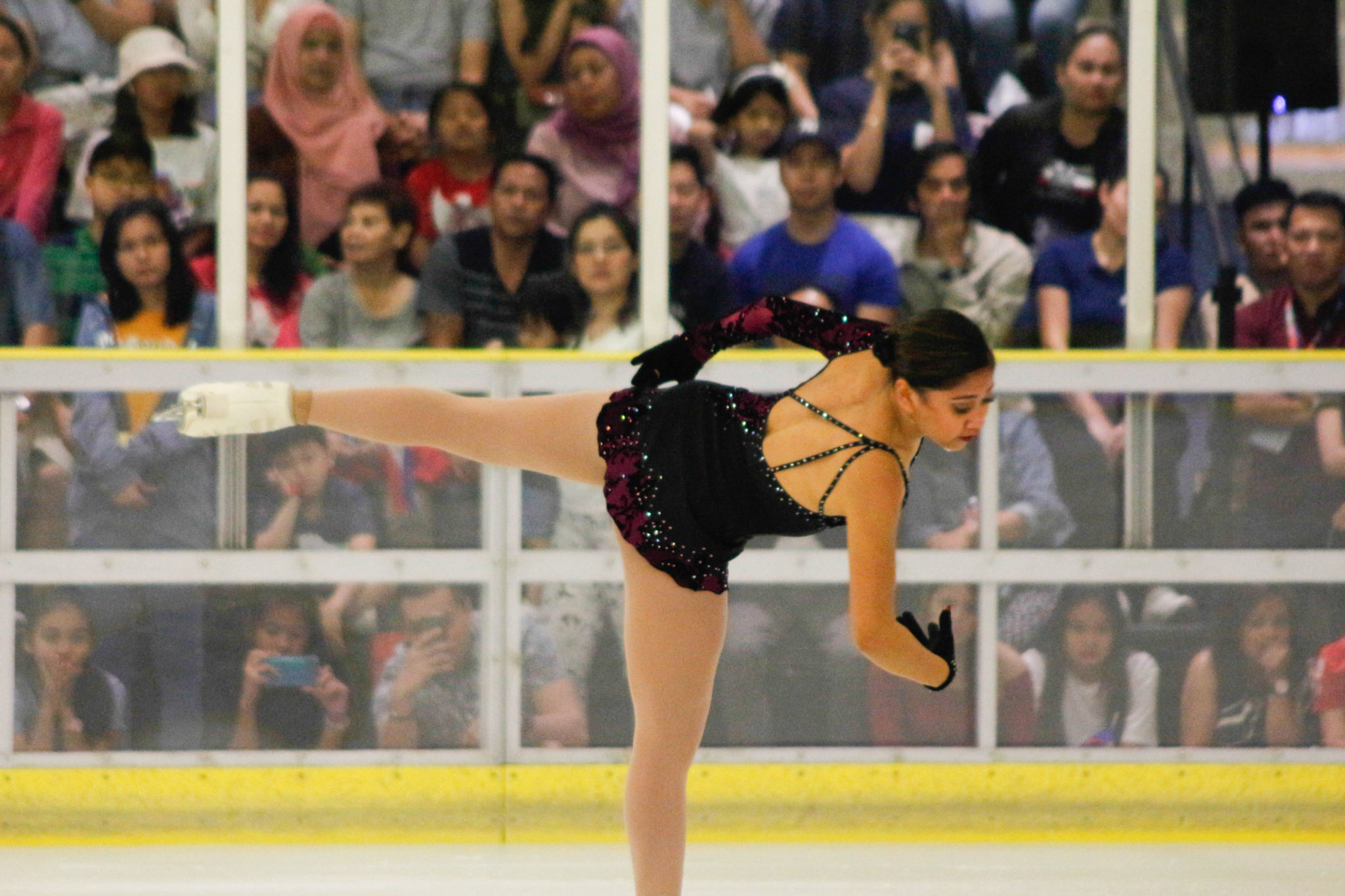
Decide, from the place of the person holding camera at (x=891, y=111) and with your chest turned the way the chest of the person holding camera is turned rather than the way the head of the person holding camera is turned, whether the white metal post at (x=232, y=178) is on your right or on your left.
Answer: on your right

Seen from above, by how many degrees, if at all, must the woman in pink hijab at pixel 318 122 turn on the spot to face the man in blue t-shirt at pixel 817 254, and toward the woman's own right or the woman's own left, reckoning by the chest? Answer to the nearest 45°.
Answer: approximately 90° to the woman's own left

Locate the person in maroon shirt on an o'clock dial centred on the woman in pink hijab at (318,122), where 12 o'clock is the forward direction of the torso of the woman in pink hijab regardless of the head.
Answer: The person in maroon shirt is roughly at 10 o'clock from the woman in pink hijab.

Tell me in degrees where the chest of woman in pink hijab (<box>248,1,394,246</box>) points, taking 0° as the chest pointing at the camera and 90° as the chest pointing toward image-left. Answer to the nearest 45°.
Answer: approximately 0°

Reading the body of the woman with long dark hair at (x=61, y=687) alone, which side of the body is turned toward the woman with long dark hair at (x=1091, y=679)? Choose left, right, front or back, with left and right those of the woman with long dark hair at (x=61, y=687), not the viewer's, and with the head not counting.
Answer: left
